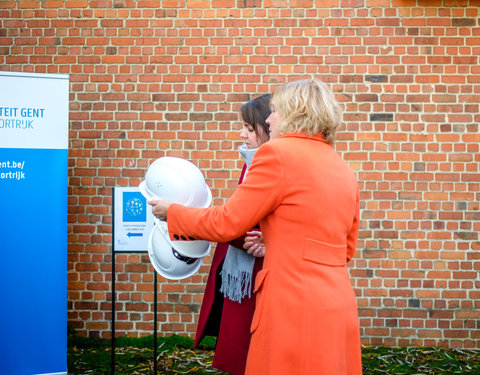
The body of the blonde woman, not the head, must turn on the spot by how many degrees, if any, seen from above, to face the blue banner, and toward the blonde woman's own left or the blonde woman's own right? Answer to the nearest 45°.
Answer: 0° — they already face it

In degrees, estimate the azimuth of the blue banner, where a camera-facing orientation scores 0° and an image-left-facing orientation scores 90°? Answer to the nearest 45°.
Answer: approximately 0°

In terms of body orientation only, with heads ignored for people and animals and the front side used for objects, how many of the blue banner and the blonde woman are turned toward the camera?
1

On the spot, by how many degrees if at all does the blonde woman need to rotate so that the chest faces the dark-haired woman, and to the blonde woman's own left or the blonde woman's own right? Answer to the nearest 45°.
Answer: approximately 45° to the blonde woman's own right

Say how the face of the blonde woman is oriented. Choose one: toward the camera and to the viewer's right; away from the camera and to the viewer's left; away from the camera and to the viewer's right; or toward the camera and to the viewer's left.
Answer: away from the camera and to the viewer's left

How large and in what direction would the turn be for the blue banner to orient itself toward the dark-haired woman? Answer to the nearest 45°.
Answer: approximately 45° to its left

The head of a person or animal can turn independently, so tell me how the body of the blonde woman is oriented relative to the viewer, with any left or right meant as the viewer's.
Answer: facing away from the viewer and to the left of the viewer

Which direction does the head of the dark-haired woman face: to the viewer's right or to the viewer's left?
to the viewer's left
